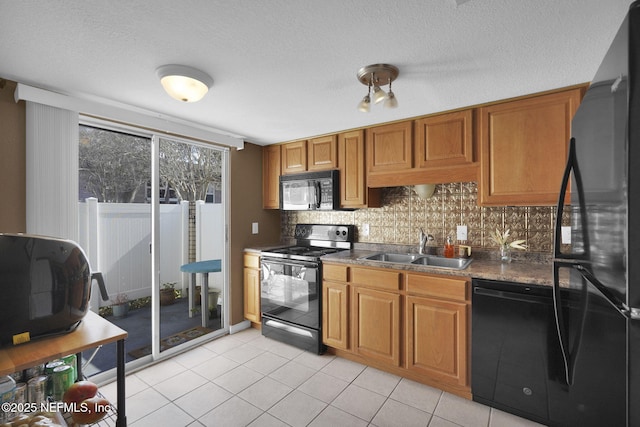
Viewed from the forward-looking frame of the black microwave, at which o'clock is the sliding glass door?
The sliding glass door is roughly at 1 o'clock from the black microwave.

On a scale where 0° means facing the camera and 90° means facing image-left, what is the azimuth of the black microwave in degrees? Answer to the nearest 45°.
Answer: approximately 45°

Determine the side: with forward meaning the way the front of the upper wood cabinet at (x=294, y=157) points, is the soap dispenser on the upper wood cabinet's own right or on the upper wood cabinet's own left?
on the upper wood cabinet's own left

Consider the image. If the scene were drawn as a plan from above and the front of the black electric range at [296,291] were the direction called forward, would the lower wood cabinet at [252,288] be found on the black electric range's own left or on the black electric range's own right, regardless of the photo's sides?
on the black electric range's own right

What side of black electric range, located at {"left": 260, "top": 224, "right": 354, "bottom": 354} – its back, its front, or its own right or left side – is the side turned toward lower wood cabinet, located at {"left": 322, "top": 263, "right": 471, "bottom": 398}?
left

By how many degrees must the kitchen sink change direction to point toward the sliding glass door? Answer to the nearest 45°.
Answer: approximately 45° to its right

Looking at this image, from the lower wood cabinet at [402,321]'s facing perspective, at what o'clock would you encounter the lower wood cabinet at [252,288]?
the lower wood cabinet at [252,288] is roughly at 2 o'clock from the lower wood cabinet at [402,321].

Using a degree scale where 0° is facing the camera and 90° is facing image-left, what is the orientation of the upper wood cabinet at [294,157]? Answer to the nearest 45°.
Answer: approximately 45°
